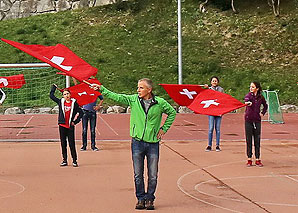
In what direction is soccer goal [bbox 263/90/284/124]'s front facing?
to the viewer's left

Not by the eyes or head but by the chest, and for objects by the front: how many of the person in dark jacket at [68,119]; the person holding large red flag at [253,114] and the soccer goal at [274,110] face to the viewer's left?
1

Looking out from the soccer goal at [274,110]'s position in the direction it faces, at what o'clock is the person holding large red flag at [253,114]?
The person holding large red flag is roughly at 9 o'clock from the soccer goal.

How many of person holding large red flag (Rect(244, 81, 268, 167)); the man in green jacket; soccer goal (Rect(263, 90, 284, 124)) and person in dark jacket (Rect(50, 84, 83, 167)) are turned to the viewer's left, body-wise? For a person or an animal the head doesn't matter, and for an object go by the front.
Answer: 1

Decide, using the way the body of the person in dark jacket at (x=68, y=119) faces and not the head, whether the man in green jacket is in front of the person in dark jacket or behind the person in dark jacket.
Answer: in front

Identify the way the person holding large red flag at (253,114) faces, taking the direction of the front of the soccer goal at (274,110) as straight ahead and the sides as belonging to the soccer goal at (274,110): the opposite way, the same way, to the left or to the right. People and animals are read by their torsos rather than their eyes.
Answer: to the left

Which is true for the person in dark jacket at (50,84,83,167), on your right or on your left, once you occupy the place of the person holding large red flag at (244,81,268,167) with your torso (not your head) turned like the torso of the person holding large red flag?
on your right
